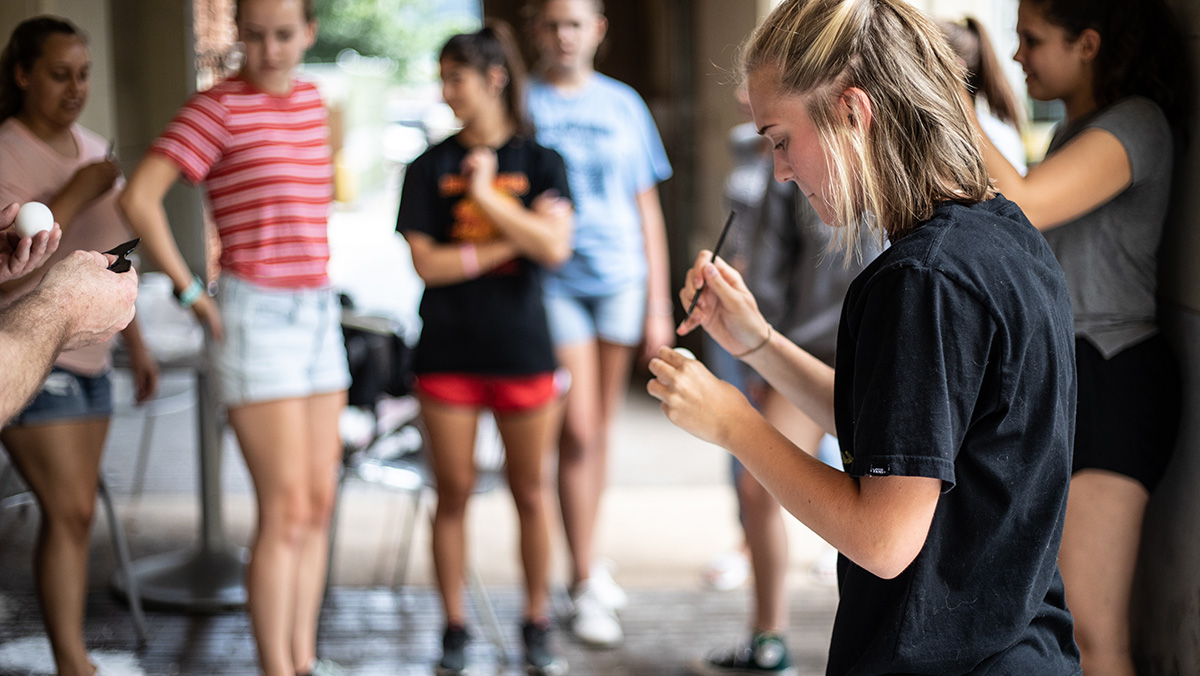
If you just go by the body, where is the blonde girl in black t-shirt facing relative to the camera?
to the viewer's left

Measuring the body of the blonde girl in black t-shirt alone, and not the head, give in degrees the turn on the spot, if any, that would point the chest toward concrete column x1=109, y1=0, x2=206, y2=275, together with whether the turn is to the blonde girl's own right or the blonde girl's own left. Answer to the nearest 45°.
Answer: approximately 45° to the blonde girl's own right

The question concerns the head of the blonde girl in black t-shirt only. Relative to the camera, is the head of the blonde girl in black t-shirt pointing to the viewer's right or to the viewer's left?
to the viewer's left

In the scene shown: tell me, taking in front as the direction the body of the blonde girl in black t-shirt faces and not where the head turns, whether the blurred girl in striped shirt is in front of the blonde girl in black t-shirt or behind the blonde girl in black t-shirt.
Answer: in front
